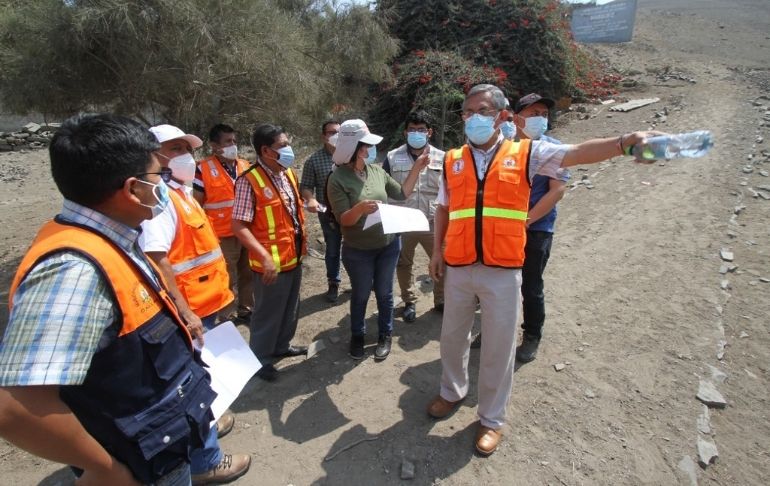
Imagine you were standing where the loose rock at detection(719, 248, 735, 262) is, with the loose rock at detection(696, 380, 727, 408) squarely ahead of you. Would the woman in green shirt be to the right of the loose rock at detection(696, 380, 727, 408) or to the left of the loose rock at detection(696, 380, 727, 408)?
right

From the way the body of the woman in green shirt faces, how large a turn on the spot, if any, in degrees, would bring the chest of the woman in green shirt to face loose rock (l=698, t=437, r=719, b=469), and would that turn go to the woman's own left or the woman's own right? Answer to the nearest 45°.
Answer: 0° — they already face it

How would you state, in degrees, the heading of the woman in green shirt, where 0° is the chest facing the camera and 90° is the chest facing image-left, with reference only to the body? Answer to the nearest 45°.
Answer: approximately 315°

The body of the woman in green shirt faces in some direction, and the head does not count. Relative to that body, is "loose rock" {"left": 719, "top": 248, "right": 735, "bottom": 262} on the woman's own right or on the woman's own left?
on the woman's own left
